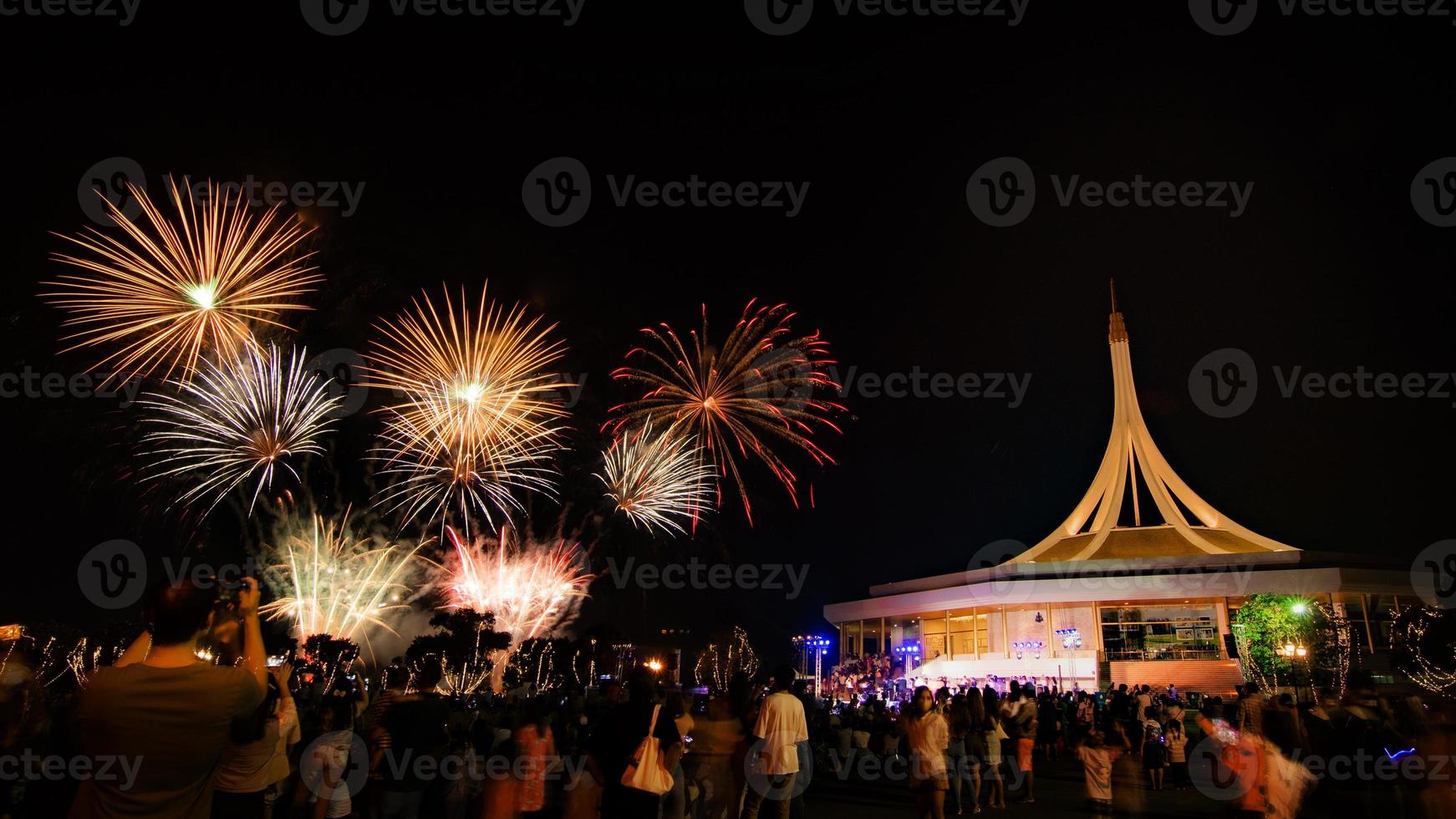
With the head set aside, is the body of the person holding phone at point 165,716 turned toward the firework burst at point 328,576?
yes

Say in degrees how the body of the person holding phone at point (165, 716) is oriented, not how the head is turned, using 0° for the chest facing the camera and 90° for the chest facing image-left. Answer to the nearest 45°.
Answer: approximately 180°

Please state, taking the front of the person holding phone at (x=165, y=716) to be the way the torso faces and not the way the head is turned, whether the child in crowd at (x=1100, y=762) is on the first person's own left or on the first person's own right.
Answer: on the first person's own right

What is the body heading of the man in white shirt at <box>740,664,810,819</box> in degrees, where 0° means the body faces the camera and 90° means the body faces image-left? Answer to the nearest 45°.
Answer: approximately 180°

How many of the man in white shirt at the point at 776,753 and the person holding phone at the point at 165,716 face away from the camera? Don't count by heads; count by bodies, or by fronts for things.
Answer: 2

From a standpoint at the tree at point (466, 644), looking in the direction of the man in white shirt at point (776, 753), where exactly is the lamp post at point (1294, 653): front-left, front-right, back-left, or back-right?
front-left

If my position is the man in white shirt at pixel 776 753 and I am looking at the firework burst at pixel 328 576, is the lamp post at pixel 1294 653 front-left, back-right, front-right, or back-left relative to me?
front-right

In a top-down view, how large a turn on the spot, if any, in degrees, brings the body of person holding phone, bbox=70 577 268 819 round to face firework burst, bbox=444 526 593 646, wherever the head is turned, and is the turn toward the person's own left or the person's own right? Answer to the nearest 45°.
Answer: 0° — they already face it

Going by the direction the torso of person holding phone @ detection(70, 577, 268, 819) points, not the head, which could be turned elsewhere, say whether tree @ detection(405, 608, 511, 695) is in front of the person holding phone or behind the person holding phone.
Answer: in front

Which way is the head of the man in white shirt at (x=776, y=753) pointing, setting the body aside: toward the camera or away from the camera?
away from the camera

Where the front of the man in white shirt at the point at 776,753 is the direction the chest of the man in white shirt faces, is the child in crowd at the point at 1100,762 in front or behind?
in front

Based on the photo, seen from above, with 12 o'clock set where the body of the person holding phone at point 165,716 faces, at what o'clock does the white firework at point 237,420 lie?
The white firework is roughly at 12 o'clock from the person holding phone.

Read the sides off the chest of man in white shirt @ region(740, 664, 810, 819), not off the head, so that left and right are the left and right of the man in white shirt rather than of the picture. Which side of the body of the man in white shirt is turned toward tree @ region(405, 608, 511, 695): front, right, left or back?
front

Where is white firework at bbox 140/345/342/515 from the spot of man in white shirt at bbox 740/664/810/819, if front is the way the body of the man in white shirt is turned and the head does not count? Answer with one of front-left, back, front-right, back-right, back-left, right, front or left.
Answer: front-left
